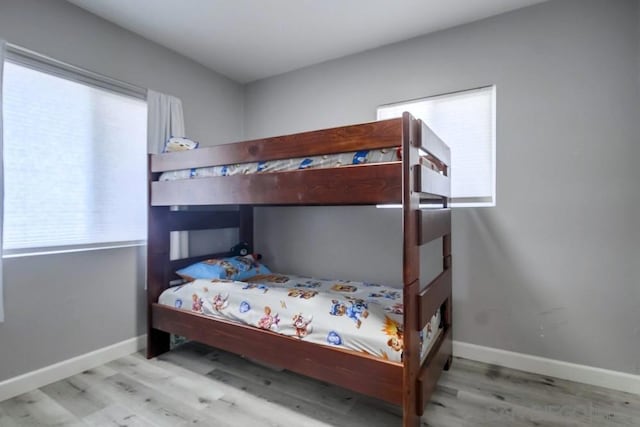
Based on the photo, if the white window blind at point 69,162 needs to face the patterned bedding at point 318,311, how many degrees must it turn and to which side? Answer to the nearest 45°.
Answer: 0° — it already faces it

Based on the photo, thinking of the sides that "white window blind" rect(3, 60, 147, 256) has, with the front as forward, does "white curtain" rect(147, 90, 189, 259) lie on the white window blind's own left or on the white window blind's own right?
on the white window blind's own left

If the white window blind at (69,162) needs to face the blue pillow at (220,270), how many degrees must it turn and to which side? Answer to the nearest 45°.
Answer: approximately 45° to its left

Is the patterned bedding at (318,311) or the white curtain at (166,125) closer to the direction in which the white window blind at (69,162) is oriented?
the patterned bedding

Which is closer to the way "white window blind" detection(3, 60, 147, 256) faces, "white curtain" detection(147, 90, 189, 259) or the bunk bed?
the bunk bed

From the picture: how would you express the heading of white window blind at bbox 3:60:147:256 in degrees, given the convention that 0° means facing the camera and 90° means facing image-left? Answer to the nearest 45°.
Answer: approximately 315°

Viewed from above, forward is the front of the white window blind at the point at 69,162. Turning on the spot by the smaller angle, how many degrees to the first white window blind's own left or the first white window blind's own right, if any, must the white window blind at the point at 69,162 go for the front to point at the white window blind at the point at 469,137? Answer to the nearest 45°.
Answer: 0° — it already faces it
